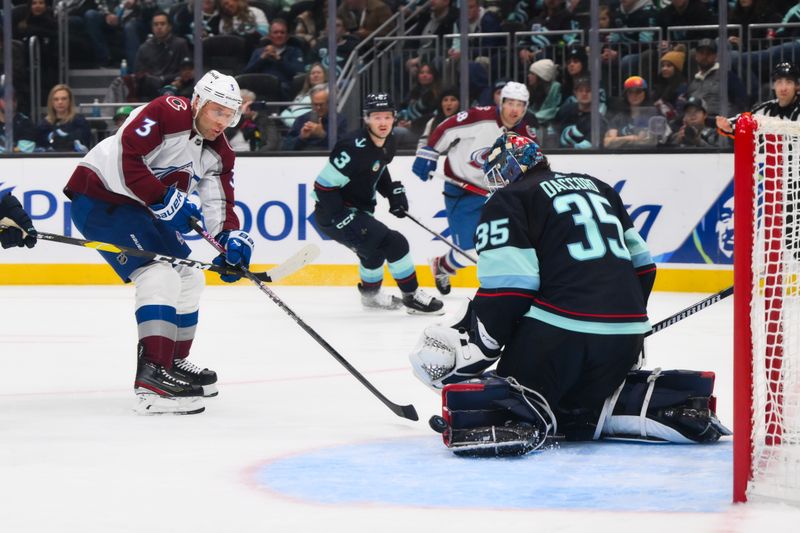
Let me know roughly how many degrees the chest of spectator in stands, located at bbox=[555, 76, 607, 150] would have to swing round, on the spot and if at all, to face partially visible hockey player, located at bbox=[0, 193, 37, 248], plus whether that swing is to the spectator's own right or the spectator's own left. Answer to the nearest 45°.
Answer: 0° — they already face them

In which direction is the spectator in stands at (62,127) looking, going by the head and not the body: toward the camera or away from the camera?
toward the camera

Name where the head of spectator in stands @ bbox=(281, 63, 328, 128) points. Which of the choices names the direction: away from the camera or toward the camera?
toward the camera

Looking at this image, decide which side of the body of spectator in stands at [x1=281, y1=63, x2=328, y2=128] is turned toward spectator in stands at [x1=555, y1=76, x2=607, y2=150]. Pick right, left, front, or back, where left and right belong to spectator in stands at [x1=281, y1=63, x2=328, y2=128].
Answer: left

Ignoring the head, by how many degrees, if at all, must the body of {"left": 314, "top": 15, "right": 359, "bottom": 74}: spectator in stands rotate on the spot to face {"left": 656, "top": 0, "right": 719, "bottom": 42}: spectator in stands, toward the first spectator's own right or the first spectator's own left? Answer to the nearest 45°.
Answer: approximately 90° to the first spectator's own left

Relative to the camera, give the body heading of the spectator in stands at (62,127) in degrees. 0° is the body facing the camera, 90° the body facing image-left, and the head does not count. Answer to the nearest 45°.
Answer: approximately 0°

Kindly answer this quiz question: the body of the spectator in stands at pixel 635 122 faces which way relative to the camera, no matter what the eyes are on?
toward the camera

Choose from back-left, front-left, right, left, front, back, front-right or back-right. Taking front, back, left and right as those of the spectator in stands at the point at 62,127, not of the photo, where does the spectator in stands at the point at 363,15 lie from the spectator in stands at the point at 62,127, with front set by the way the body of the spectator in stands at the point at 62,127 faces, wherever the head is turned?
left

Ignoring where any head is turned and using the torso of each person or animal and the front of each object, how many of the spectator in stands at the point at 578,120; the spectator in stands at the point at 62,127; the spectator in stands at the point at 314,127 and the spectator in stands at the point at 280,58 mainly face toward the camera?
4

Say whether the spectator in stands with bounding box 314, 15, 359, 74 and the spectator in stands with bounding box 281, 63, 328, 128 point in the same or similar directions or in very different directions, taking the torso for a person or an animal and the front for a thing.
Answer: same or similar directions

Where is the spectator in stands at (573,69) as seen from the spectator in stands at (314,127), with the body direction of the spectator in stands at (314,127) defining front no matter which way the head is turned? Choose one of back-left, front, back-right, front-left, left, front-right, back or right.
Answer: left

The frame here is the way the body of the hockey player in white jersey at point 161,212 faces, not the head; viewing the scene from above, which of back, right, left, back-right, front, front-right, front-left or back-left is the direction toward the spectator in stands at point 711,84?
left

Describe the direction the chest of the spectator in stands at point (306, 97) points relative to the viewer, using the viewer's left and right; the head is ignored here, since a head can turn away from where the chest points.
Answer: facing the viewer

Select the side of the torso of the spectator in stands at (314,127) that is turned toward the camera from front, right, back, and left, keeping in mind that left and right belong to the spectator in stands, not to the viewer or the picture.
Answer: front
